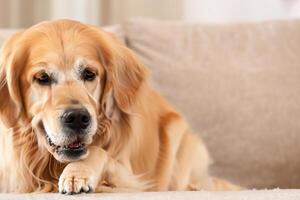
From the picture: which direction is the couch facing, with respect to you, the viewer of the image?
facing the viewer
